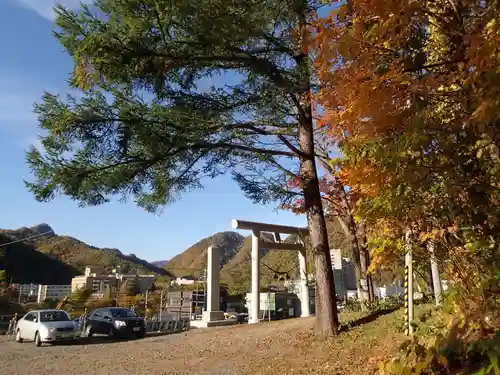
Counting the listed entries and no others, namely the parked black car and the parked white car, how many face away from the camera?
0

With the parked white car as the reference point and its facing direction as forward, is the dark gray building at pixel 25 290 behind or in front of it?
behind

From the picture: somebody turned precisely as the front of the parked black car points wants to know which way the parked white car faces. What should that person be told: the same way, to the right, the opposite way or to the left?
the same way

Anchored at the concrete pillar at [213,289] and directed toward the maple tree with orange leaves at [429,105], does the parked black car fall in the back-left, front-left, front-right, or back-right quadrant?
back-right

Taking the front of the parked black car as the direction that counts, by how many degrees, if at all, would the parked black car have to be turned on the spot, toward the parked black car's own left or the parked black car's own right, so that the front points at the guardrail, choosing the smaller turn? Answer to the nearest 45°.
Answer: approximately 90° to the parked black car's own left
